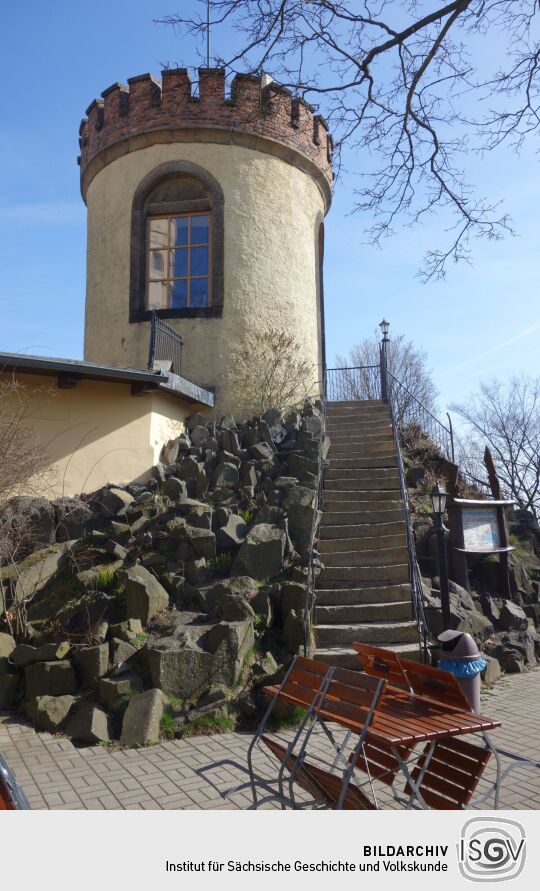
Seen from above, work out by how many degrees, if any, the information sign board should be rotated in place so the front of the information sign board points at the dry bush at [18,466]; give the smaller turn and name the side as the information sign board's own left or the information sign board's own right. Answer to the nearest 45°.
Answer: approximately 45° to the information sign board's own right

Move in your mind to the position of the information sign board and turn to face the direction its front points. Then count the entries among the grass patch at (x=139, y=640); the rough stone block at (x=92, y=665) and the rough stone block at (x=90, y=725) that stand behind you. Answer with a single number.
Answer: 0

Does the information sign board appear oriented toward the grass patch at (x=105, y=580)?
no

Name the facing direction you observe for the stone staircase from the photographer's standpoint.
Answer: facing the viewer

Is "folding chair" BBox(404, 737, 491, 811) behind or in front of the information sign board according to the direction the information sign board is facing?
in front

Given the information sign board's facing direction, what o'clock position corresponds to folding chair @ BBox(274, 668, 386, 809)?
The folding chair is roughly at 12 o'clock from the information sign board.

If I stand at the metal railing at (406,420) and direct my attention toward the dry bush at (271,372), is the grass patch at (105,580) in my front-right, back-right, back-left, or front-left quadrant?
front-left

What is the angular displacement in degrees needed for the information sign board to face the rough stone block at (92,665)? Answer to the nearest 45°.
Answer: approximately 45° to its right

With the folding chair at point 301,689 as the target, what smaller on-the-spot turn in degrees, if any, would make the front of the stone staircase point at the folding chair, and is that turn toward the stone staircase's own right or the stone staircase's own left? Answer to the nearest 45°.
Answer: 0° — it already faces it

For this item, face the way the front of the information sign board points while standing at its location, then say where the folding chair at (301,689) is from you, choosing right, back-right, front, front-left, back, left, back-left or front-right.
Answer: front

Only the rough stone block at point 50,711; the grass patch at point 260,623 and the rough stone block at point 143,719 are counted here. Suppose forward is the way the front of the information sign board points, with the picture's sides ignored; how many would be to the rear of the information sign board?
0

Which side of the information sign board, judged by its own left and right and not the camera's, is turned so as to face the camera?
front

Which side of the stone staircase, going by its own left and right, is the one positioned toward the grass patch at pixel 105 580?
right

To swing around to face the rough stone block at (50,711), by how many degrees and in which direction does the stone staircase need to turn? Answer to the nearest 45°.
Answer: approximately 45° to its right

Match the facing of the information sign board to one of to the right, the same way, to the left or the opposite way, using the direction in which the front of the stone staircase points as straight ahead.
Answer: the same way

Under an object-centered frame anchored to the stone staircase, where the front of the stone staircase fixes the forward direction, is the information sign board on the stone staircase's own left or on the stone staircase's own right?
on the stone staircase's own left

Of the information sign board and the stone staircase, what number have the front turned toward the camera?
2

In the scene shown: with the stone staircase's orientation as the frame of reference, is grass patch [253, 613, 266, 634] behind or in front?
in front

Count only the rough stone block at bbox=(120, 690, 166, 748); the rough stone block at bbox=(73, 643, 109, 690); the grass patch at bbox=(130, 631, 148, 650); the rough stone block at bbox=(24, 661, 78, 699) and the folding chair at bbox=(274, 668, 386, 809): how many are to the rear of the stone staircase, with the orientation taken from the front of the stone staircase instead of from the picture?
0

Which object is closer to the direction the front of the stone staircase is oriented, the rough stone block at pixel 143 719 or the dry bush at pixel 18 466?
the rough stone block

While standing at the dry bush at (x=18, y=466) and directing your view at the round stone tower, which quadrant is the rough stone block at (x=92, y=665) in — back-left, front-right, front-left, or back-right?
back-right
